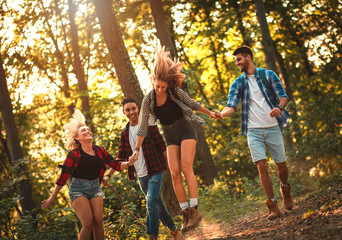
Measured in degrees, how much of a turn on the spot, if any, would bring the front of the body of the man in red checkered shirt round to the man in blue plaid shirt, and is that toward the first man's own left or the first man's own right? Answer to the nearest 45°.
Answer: approximately 135° to the first man's own left

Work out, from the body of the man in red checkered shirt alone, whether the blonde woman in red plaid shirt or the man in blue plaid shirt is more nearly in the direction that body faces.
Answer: the blonde woman in red plaid shirt

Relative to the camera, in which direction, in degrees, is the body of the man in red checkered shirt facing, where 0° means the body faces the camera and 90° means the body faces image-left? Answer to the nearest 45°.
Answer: approximately 45°
